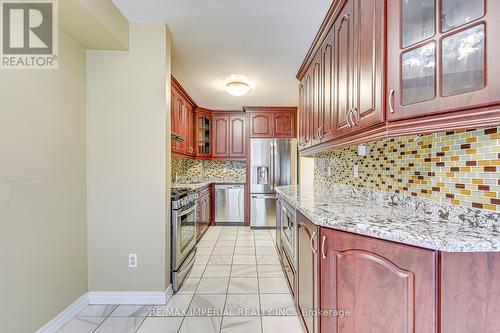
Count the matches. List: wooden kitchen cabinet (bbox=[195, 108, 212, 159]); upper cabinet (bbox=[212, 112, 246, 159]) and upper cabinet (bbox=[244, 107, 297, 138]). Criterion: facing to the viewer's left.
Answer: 0

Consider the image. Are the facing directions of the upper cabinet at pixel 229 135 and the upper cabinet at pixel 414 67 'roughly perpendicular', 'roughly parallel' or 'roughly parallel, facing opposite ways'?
roughly perpendicular

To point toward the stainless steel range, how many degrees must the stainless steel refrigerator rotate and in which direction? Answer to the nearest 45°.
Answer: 0° — it already faces it

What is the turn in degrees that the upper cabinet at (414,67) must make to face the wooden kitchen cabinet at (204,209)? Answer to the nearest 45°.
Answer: approximately 90° to its right

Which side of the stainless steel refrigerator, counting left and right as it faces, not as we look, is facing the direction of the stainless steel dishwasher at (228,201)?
right

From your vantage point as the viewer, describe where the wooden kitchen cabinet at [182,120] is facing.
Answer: facing to the right of the viewer

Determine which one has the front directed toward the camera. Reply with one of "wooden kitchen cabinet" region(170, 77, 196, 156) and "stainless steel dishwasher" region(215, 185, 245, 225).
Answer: the stainless steel dishwasher

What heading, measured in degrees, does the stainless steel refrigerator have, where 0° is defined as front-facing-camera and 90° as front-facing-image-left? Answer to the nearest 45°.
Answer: approximately 0°

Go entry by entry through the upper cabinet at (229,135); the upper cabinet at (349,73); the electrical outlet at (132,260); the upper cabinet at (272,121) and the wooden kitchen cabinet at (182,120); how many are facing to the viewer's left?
1

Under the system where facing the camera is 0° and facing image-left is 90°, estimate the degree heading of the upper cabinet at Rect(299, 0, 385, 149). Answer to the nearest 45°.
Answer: approximately 90°

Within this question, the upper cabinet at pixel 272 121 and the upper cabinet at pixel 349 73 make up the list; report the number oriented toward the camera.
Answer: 1

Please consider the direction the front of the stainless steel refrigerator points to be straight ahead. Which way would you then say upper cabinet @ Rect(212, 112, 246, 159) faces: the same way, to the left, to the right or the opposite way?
the same way

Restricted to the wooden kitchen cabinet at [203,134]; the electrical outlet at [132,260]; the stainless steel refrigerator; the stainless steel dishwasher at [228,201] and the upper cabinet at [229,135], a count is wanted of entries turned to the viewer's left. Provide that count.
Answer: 0
